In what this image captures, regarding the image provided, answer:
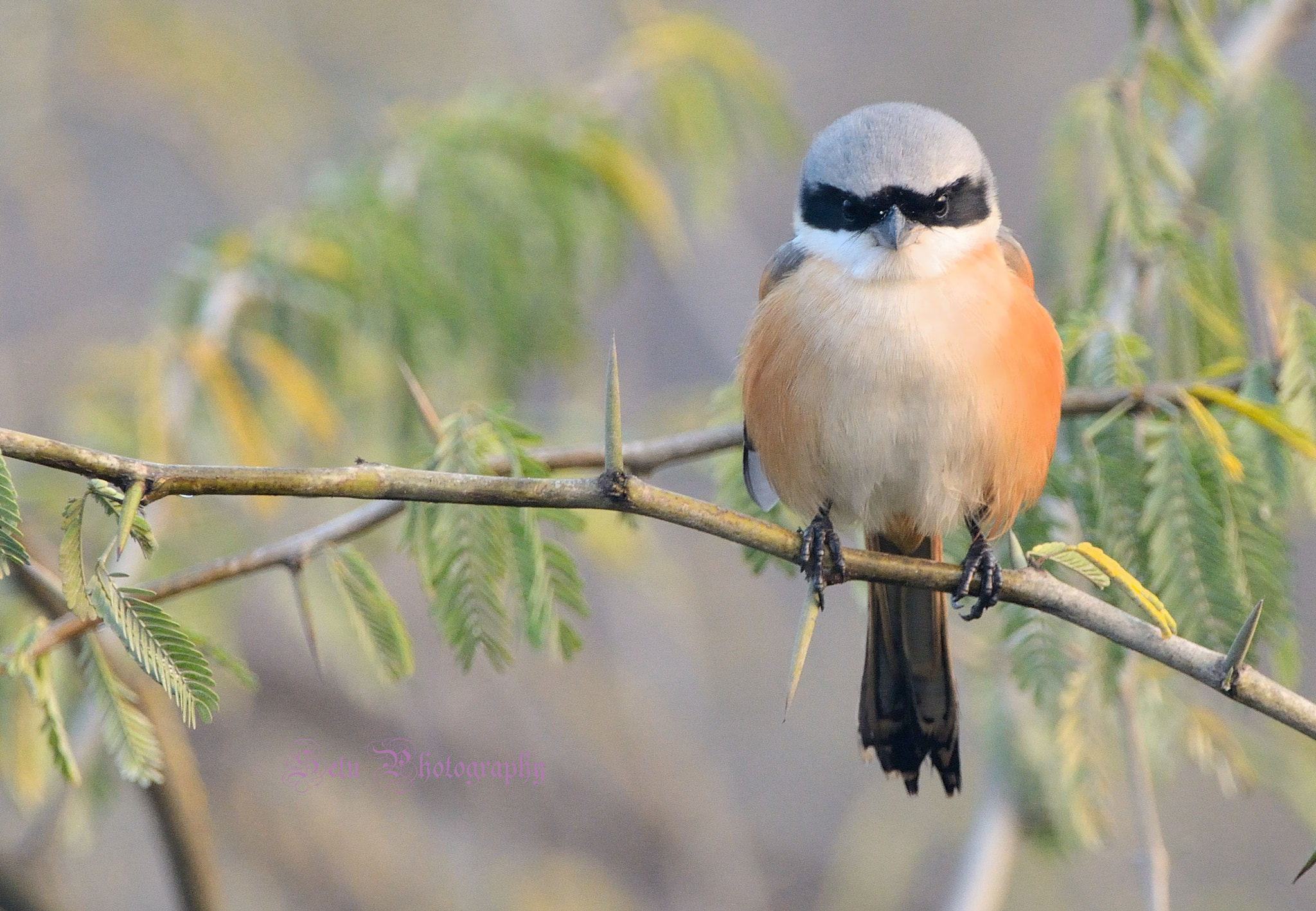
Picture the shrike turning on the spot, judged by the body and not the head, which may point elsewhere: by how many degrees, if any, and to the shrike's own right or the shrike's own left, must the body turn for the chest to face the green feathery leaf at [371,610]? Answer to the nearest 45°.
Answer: approximately 45° to the shrike's own right

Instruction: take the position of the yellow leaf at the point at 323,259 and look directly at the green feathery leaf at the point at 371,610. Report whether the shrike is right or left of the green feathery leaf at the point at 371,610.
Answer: left

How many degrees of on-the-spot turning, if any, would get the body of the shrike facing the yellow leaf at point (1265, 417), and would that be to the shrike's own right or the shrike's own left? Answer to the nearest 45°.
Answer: approximately 135° to the shrike's own left

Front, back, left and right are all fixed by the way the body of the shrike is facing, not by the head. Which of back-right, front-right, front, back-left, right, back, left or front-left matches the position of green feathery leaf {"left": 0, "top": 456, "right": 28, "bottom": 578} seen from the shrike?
front-right

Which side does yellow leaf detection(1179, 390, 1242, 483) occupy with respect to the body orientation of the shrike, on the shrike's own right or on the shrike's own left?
on the shrike's own left

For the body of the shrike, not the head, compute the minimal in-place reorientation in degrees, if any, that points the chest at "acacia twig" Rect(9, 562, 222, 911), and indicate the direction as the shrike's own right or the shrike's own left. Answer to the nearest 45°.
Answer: approximately 90° to the shrike's own right

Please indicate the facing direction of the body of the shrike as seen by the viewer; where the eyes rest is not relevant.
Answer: toward the camera
